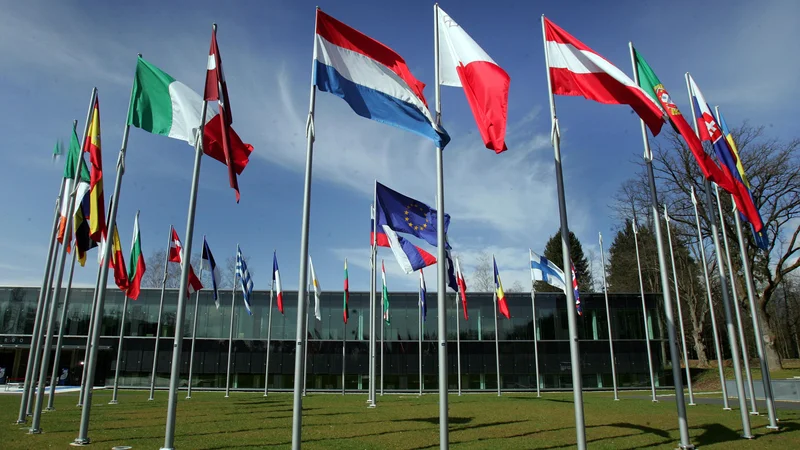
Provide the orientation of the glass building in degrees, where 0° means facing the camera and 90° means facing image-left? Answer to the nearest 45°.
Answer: approximately 0°

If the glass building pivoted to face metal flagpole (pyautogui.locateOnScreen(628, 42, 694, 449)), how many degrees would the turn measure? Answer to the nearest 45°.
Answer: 0° — it already faces it

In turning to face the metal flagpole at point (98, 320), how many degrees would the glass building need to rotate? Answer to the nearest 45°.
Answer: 0° — it already faces it

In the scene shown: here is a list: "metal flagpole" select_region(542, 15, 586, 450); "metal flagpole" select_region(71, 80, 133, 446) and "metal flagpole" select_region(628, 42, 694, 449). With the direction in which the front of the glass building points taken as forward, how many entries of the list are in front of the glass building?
3

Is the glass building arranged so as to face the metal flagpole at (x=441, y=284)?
yes

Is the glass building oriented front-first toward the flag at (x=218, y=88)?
yes
